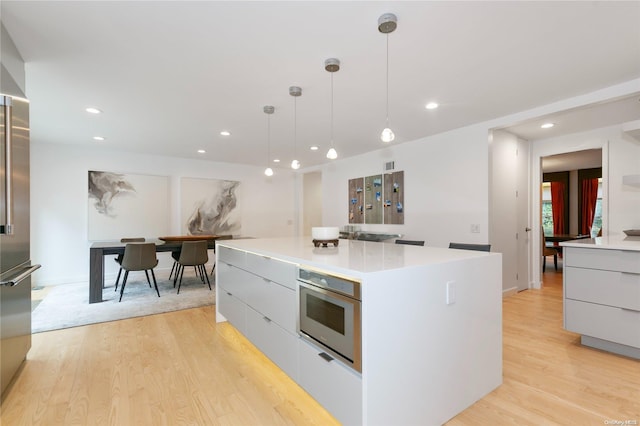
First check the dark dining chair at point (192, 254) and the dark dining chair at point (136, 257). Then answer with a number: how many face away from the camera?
2

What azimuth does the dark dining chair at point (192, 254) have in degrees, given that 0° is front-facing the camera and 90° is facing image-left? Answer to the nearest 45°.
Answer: approximately 180°

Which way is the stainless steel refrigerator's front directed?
to the viewer's right

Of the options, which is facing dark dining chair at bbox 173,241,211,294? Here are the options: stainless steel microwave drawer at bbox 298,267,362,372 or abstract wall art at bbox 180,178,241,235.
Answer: the abstract wall art

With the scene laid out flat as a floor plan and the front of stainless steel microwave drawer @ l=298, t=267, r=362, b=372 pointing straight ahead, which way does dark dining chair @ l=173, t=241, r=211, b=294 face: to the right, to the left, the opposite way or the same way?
to the right

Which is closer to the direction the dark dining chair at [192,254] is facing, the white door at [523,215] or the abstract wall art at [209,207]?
the abstract wall art

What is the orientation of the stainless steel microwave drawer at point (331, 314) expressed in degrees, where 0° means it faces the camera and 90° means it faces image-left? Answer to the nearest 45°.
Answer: approximately 45°

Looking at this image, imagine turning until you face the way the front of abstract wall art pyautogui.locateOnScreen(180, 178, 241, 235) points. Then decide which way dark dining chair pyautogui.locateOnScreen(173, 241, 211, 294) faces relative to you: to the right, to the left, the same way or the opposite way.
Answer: the opposite way

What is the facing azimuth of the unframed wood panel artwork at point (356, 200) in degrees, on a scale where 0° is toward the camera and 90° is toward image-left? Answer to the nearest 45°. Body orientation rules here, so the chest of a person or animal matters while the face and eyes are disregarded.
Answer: approximately 45°

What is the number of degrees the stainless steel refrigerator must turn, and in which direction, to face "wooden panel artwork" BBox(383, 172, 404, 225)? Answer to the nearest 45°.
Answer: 0° — it already faces it

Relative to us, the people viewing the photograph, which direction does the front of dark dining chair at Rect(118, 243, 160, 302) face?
facing away from the viewer

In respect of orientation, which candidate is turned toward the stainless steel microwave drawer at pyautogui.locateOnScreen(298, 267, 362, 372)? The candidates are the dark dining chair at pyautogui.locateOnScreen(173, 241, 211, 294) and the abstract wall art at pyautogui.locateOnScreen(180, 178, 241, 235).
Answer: the abstract wall art
